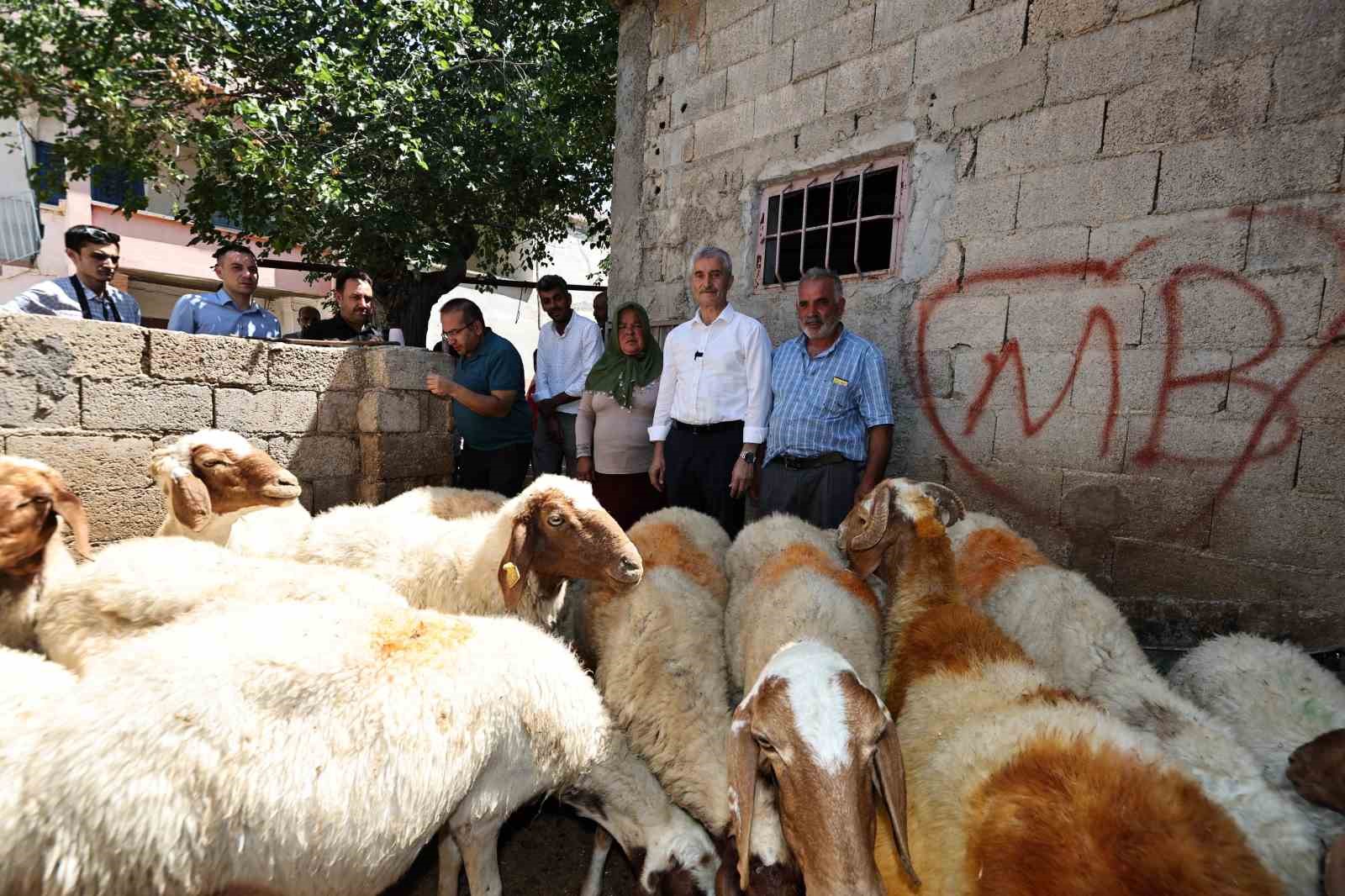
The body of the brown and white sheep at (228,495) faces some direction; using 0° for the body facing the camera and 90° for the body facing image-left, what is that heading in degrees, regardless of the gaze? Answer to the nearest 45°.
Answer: approximately 270°

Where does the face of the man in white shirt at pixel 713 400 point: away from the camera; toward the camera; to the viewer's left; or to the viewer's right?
toward the camera

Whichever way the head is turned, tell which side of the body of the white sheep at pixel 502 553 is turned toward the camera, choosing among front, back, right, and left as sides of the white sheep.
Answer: right

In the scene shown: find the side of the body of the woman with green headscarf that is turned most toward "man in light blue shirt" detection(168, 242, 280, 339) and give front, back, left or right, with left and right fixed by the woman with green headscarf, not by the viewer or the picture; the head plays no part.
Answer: right

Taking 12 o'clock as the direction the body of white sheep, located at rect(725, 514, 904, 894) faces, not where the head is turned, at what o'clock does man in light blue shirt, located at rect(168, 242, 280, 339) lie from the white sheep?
The man in light blue shirt is roughly at 4 o'clock from the white sheep.

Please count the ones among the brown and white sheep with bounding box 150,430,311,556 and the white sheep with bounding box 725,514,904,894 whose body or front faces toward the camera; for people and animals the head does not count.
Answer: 1

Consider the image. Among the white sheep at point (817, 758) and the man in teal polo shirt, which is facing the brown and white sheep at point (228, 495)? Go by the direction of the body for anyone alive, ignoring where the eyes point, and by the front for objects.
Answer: the man in teal polo shirt

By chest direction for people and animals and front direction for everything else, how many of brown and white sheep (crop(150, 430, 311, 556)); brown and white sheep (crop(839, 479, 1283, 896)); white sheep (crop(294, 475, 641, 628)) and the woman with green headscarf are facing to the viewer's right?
2

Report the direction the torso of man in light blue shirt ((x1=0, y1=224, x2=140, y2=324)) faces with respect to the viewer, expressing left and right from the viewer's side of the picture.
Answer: facing the viewer and to the right of the viewer

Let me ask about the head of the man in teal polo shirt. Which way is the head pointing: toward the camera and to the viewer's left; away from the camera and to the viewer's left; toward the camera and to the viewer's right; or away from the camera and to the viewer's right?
toward the camera and to the viewer's left

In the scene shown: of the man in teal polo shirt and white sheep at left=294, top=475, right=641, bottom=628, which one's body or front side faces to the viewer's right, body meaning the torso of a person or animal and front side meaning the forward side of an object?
the white sheep

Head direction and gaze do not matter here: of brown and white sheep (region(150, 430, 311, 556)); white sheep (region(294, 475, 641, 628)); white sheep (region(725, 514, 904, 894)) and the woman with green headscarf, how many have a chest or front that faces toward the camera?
2

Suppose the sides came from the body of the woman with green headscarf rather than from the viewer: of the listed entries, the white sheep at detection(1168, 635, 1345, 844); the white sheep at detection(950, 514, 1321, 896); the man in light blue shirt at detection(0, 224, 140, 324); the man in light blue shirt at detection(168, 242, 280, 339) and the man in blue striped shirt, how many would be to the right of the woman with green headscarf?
2

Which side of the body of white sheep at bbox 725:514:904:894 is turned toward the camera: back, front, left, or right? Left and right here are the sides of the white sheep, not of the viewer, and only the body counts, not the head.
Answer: front

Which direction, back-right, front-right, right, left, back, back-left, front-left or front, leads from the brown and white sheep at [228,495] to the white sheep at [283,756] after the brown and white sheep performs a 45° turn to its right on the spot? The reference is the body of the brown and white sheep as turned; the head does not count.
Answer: front-right

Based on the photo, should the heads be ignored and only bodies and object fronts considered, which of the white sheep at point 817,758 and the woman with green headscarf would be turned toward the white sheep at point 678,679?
the woman with green headscarf

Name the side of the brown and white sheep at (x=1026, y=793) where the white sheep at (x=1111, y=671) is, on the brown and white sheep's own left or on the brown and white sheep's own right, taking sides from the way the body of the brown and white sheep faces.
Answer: on the brown and white sheep's own right

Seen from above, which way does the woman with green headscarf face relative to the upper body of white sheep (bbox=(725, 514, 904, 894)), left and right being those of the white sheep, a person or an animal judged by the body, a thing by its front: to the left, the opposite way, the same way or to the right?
the same way
